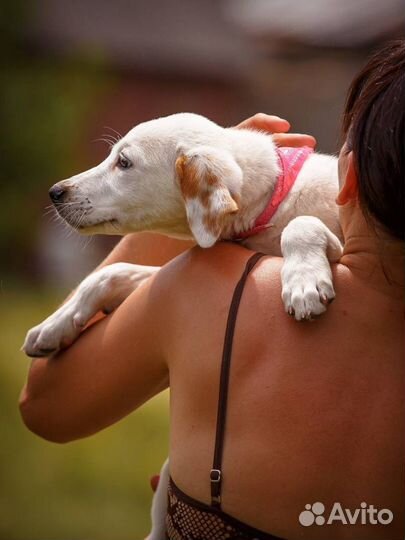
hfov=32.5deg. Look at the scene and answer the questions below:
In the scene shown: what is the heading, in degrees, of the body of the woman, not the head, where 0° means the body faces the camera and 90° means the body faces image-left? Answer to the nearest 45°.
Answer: approximately 180°

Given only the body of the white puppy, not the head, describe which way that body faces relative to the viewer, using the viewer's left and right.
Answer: facing to the left of the viewer
